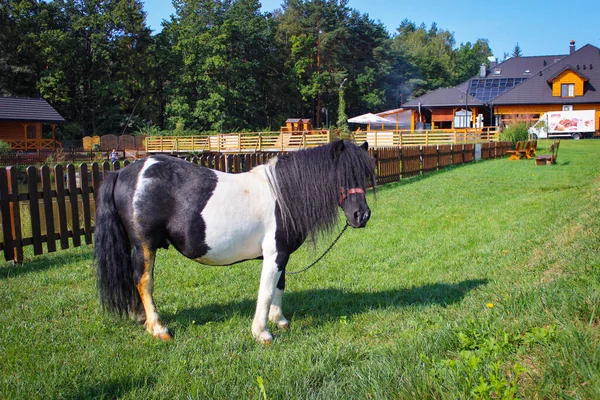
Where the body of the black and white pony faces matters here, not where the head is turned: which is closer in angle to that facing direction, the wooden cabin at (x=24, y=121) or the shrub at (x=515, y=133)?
the shrub

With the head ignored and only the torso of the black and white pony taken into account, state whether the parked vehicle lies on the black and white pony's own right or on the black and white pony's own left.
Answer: on the black and white pony's own left

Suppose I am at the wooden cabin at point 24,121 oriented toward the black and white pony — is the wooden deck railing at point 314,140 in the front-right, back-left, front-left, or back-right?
front-left

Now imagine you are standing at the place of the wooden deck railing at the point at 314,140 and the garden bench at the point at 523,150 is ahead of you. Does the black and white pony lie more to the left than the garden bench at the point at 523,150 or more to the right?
right

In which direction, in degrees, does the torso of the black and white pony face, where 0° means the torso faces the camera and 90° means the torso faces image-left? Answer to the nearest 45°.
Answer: approximately 270°

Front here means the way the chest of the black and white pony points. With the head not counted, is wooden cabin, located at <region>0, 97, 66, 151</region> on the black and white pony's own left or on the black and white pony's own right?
on the black and white pony's own left
